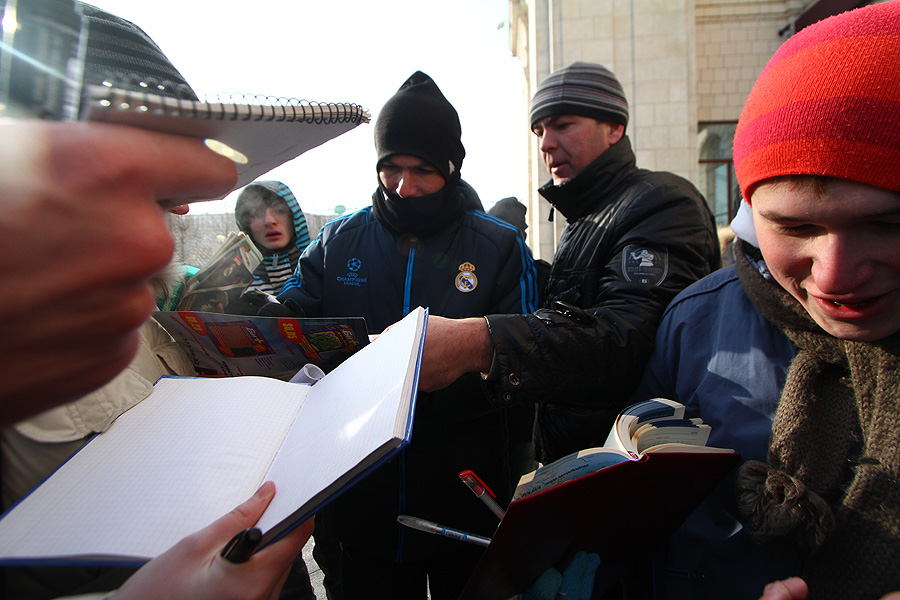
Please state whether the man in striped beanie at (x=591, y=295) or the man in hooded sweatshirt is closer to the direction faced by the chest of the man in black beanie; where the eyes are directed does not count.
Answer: the man in striped beanie

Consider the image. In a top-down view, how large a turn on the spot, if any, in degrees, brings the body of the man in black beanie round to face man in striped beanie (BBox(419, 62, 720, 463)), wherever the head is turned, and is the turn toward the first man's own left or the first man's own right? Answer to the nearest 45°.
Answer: approximately 45° to the first man's own left

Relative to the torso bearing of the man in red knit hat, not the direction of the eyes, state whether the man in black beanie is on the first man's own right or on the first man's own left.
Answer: on the first man's own right

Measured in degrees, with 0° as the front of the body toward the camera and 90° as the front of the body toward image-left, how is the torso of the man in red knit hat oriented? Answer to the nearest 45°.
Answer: approximately 0°

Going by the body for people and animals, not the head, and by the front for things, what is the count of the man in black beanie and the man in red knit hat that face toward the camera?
2

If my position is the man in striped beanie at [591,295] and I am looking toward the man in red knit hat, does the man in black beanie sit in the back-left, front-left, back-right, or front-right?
back-right

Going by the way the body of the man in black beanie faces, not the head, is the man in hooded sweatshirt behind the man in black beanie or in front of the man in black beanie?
behind

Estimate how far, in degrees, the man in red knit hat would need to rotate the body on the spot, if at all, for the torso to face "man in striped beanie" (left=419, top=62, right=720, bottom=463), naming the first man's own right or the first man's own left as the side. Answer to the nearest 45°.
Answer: approximately 135° to the first man's own right

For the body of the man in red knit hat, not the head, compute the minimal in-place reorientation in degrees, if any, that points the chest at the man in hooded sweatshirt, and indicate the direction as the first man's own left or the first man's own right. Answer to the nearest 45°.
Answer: approximately 90° to the first man's own right
